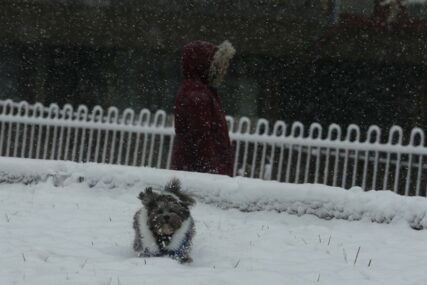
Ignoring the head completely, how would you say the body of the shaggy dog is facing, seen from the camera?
toward the camera

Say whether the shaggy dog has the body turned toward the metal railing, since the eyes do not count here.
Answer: no
